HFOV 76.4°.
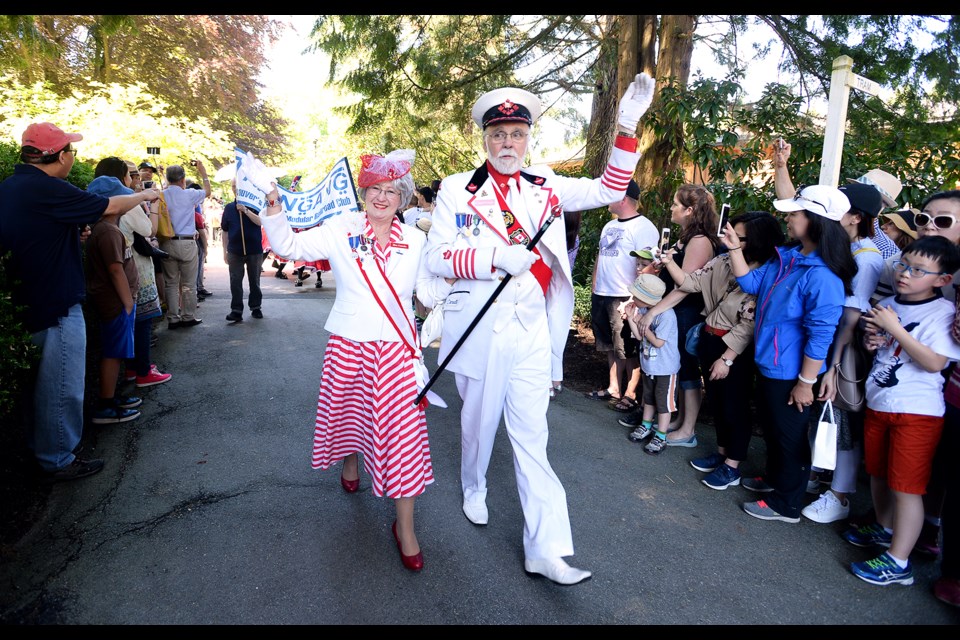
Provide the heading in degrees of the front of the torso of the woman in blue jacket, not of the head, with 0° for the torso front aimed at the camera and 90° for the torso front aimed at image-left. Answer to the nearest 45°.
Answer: approximately 90°

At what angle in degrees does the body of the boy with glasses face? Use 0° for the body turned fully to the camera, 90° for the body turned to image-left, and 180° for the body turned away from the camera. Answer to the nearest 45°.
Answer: approximately 45°

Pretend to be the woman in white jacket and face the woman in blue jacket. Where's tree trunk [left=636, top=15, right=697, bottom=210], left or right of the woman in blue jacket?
left

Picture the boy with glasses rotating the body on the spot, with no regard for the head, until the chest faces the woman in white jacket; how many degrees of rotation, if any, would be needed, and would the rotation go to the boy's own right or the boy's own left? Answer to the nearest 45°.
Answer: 0° — they already face them

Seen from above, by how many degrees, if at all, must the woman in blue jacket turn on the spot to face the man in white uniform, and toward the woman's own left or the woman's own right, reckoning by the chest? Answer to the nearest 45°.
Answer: approximately 45° to the woman's own left

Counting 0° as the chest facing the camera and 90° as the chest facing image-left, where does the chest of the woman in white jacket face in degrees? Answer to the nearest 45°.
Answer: approximately 0°

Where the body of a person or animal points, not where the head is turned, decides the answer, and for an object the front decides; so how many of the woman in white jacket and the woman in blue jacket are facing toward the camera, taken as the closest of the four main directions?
1

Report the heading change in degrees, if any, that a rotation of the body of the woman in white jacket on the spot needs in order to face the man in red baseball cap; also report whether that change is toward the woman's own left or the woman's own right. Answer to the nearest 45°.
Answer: approximately 135° to the woman's own right
